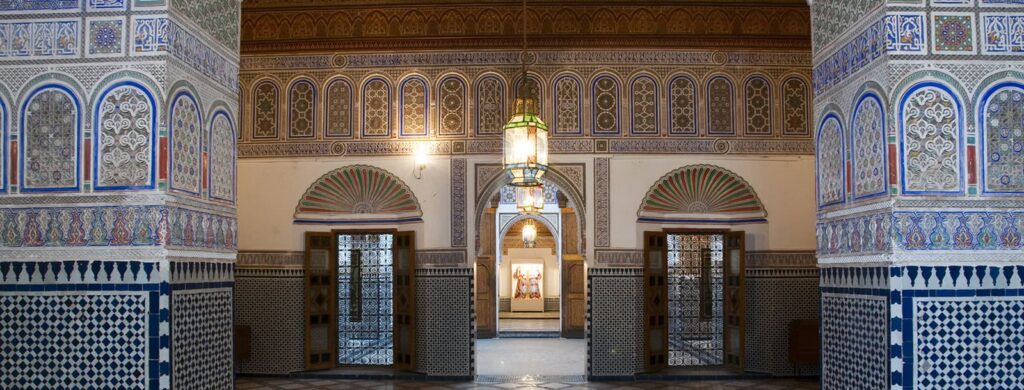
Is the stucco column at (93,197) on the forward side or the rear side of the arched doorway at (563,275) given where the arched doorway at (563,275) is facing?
on the forward side

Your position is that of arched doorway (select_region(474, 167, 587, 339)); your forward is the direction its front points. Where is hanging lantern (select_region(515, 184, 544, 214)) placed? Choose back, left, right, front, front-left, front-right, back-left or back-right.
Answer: back

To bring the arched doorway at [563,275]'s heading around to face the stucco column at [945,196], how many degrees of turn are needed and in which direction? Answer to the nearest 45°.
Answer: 0° — it already faces it

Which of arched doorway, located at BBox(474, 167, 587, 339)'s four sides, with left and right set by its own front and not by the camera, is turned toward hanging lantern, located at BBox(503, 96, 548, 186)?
front

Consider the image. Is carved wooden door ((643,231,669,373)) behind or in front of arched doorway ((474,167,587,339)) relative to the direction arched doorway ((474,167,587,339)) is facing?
in front

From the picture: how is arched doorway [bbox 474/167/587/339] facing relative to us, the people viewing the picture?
facing the viewer
